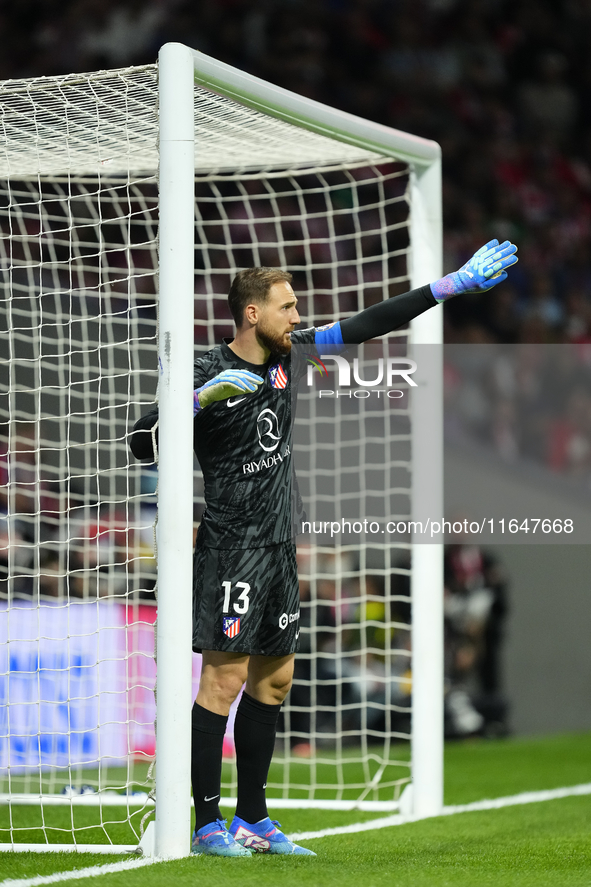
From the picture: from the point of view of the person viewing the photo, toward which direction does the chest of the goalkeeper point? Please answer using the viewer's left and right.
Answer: facing the viewer and to the right of the viewer

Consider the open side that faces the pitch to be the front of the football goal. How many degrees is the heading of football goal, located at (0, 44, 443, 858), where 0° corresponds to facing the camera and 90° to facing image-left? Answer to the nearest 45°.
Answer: approximately 270°

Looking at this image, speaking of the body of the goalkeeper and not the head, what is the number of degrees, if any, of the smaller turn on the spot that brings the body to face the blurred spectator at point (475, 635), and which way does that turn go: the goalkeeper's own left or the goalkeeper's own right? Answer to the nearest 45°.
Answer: approximately 135° to the goalkeeper's own left

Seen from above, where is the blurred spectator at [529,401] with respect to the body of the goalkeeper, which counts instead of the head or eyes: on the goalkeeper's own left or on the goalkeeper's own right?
on the goalkeeper's own left

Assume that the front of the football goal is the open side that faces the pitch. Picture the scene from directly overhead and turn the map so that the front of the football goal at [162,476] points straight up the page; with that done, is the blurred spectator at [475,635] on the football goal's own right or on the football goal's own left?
on the football goal's own left

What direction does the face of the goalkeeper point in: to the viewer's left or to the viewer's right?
to the viewer's right
